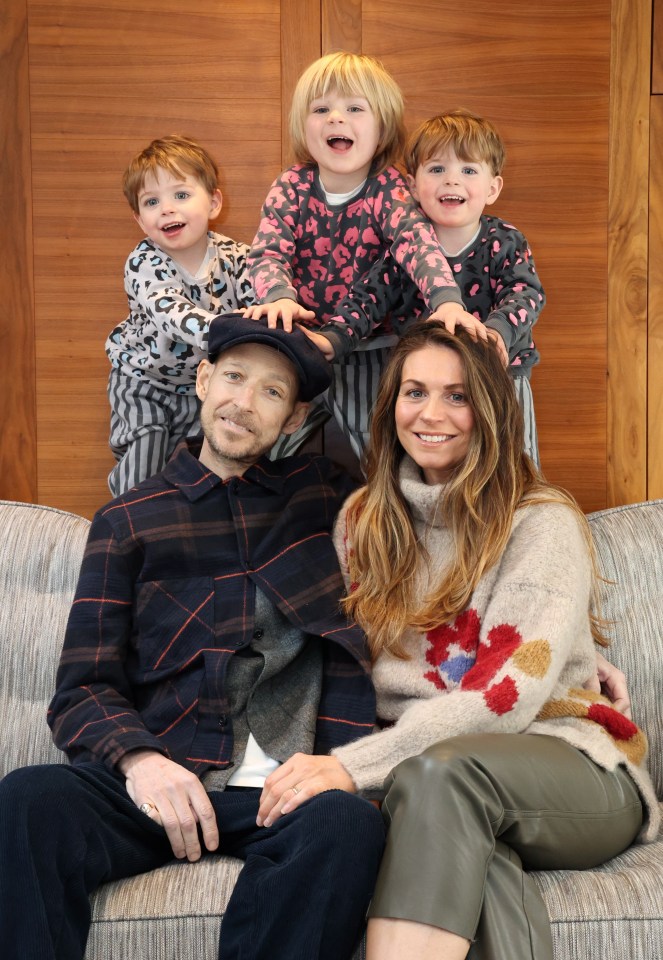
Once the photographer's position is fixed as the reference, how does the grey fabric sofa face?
facing the viewer

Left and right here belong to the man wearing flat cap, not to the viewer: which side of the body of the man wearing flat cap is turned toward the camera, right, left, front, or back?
front

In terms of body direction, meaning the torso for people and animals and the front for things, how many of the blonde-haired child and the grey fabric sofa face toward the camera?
2

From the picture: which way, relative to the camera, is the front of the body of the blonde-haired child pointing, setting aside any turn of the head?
toward the camera

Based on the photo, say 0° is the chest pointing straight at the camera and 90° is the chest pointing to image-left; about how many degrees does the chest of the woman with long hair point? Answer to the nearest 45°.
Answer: approximately 45°
